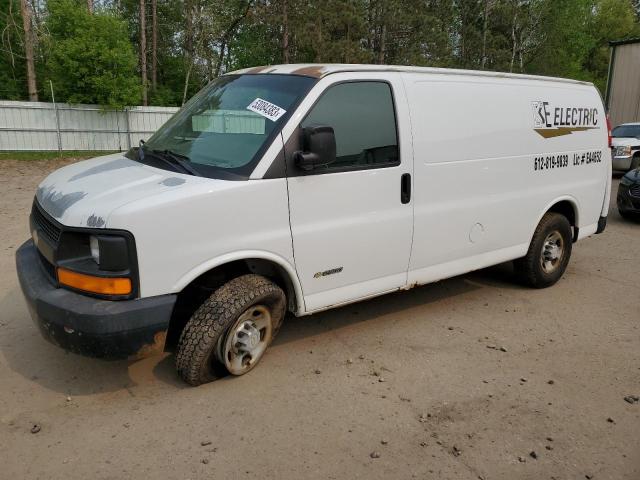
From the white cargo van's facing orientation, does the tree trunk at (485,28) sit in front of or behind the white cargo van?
behind

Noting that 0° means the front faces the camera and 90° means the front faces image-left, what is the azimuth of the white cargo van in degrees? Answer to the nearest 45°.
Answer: approximately 45°

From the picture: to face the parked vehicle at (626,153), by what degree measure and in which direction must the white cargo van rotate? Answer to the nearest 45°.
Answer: approximately 180°

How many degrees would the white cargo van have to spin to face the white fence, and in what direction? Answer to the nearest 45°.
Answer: approximately 90° to its right

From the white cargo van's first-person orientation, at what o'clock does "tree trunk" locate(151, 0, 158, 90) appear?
The tree trunk is roughly at 4 o'clock from the white cargo van.

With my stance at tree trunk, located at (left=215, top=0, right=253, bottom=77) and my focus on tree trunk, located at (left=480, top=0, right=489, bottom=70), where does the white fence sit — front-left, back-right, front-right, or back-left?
back-right

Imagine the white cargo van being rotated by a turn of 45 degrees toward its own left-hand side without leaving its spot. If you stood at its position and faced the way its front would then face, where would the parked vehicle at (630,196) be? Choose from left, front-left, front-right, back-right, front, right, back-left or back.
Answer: back-left

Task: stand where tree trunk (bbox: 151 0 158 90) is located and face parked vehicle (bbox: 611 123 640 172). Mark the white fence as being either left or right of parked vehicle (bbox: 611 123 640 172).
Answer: right

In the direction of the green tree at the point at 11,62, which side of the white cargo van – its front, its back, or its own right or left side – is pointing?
right

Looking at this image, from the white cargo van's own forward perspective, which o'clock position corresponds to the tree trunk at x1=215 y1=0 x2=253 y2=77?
The tree trunk is roughly at 4 o'clock from the white cargo van.

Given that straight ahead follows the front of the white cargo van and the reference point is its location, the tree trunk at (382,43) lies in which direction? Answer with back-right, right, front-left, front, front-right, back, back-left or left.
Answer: back-right

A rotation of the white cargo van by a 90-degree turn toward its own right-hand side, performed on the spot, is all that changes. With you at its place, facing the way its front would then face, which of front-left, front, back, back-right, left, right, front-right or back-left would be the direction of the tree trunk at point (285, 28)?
front-right
